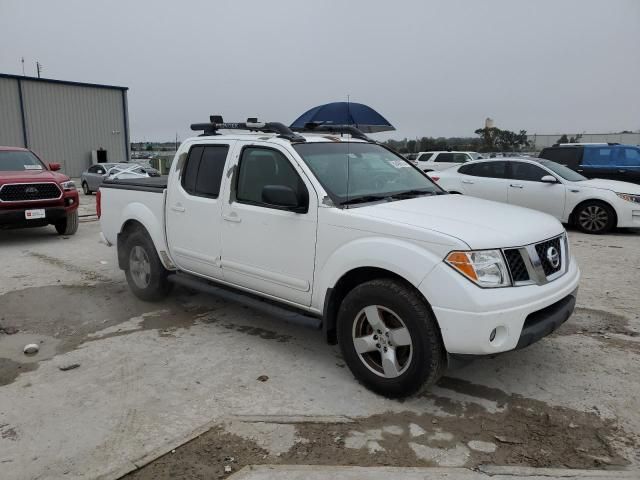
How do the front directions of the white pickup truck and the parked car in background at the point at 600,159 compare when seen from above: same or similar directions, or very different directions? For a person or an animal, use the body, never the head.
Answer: same or similar directions

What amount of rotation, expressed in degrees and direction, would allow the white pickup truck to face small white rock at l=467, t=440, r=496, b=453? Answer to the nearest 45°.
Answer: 0° — it already faces it

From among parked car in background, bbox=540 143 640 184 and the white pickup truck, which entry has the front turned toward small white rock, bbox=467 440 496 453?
the white pickup truck

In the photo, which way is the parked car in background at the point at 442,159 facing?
to the viewer's right

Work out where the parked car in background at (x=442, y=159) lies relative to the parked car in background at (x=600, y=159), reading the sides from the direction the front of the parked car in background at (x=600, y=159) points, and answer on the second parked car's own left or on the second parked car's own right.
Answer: on the second parked car's own left

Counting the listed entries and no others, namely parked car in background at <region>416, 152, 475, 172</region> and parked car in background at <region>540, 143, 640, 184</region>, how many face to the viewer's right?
2

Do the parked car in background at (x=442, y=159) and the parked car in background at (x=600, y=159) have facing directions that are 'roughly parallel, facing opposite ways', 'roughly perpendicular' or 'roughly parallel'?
roughly parallel

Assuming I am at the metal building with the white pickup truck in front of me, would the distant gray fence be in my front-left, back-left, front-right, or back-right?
front-left

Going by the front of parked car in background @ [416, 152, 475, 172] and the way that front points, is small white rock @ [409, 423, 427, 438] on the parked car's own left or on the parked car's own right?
on the parked car's own right

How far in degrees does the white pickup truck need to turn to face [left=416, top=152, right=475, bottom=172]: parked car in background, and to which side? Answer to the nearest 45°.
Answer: approximately 135° to its left

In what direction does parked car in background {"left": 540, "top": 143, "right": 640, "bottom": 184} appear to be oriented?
to the viewer's right

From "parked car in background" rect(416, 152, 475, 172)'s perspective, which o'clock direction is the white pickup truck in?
The white pickup truck is roughly at 3 o'clock from the parked car in background.

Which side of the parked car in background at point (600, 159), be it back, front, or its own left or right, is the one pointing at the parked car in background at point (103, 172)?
back

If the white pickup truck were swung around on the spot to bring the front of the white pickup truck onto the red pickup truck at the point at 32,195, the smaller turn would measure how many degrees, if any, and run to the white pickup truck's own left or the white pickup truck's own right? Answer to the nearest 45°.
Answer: approximately 180°

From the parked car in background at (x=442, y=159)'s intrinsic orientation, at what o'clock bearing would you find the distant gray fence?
The distant gray fence is roughly at 10 o'clock from the parked car in background.
